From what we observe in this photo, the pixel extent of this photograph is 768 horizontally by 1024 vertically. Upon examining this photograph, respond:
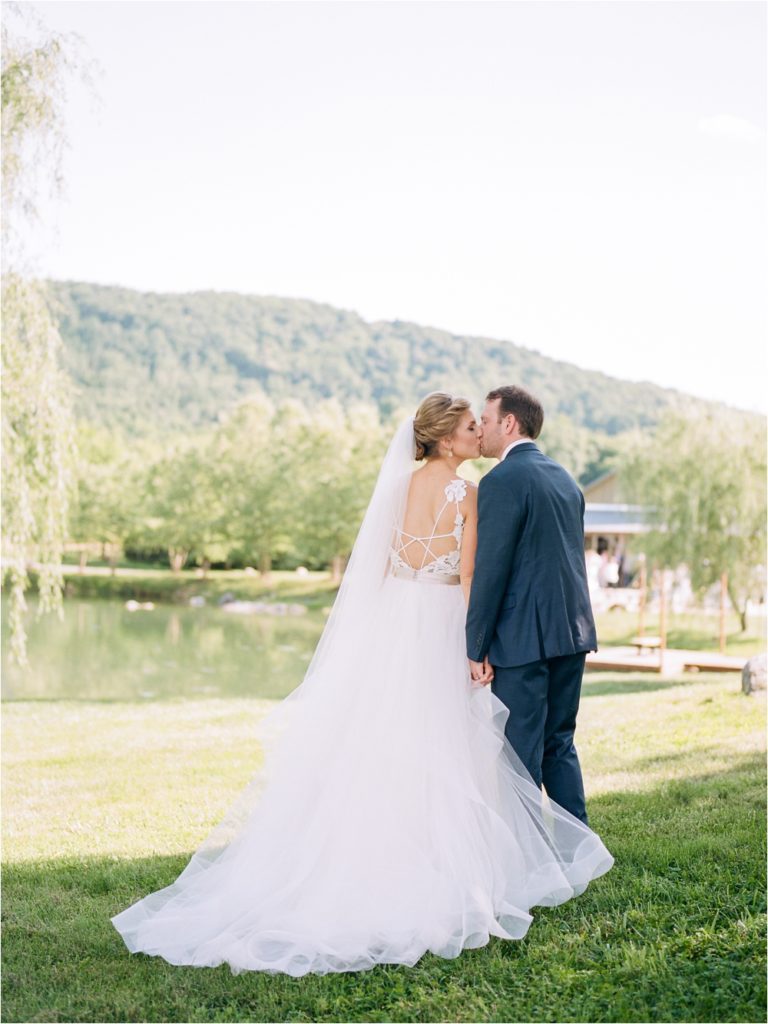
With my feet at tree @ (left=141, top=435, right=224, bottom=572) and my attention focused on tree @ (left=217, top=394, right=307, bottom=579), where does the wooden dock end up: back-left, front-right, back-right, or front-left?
front-right

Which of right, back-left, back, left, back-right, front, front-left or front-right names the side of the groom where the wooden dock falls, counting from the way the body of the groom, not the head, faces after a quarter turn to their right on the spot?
front-left

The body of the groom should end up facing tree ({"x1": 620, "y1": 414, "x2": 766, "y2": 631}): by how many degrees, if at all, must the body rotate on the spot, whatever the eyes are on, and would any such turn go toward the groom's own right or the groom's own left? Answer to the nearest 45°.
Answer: approximately 45° to the groom's own right

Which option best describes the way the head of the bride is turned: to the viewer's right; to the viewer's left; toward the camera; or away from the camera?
to the viewer's right

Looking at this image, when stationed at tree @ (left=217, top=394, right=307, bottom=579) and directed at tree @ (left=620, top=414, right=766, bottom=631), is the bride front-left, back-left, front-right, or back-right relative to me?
front-right

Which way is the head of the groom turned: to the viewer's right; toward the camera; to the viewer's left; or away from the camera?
to the viewer's left

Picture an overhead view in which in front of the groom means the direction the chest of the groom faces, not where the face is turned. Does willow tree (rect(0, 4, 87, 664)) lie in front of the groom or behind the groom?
in front

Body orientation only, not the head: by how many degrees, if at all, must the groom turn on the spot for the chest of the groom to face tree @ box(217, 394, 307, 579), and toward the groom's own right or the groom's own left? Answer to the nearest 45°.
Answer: approximately 45° to the groom's own right

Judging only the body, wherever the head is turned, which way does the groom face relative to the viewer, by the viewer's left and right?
facing away from the viewer and to the left of the viewer

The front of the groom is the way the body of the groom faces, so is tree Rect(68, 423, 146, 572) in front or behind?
in front

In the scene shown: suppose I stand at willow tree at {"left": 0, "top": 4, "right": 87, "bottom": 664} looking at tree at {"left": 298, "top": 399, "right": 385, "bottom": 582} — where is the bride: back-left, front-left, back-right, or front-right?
back-right
